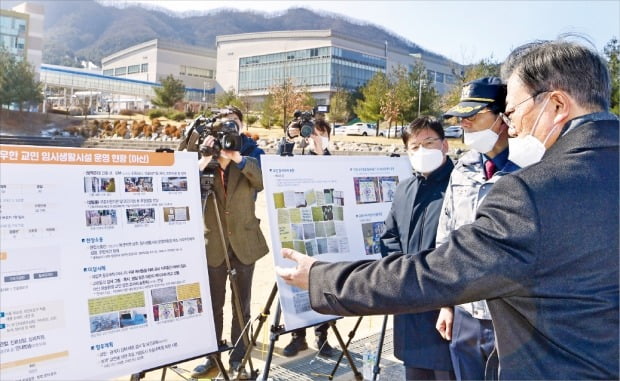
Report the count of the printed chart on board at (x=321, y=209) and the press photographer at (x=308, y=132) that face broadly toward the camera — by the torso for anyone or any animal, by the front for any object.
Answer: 2

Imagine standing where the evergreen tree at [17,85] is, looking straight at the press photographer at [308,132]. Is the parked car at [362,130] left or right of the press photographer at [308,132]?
left

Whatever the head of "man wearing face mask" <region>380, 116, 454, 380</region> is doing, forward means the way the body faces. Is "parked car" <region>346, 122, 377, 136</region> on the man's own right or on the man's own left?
on the man's own right

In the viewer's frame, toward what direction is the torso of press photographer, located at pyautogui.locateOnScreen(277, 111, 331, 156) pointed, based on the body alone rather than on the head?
toward the camera

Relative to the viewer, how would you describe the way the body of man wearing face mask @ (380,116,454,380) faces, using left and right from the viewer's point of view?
facing the viewer and to the left of the viewer

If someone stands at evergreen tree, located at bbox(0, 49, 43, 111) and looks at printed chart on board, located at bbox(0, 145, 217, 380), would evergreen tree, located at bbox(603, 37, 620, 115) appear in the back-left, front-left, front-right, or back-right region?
front-left
